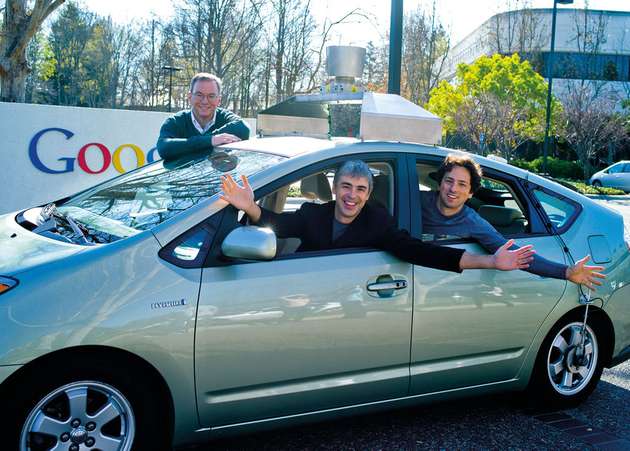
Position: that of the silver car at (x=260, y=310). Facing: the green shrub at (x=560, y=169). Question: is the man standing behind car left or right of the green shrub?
left

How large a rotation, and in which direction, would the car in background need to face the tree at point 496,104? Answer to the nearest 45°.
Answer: approximately 45° to its right

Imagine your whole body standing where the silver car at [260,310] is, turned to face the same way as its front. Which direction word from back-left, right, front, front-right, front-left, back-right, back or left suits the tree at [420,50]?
back-right

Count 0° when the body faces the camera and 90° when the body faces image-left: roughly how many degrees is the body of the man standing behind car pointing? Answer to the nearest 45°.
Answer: approximately 0°

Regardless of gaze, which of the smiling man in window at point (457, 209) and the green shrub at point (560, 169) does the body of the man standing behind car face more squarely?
the smiling man in window

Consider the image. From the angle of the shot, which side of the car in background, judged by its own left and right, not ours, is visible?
left

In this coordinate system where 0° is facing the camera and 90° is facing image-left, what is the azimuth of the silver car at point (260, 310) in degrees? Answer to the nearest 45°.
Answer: approximately 45°

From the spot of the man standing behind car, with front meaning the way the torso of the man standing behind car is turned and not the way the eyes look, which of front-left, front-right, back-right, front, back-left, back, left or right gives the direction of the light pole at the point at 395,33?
back-left

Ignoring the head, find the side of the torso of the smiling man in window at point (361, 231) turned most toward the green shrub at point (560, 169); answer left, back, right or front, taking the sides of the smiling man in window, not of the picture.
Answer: back

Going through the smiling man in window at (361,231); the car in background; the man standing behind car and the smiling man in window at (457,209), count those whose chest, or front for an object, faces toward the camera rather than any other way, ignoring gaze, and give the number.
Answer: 3
